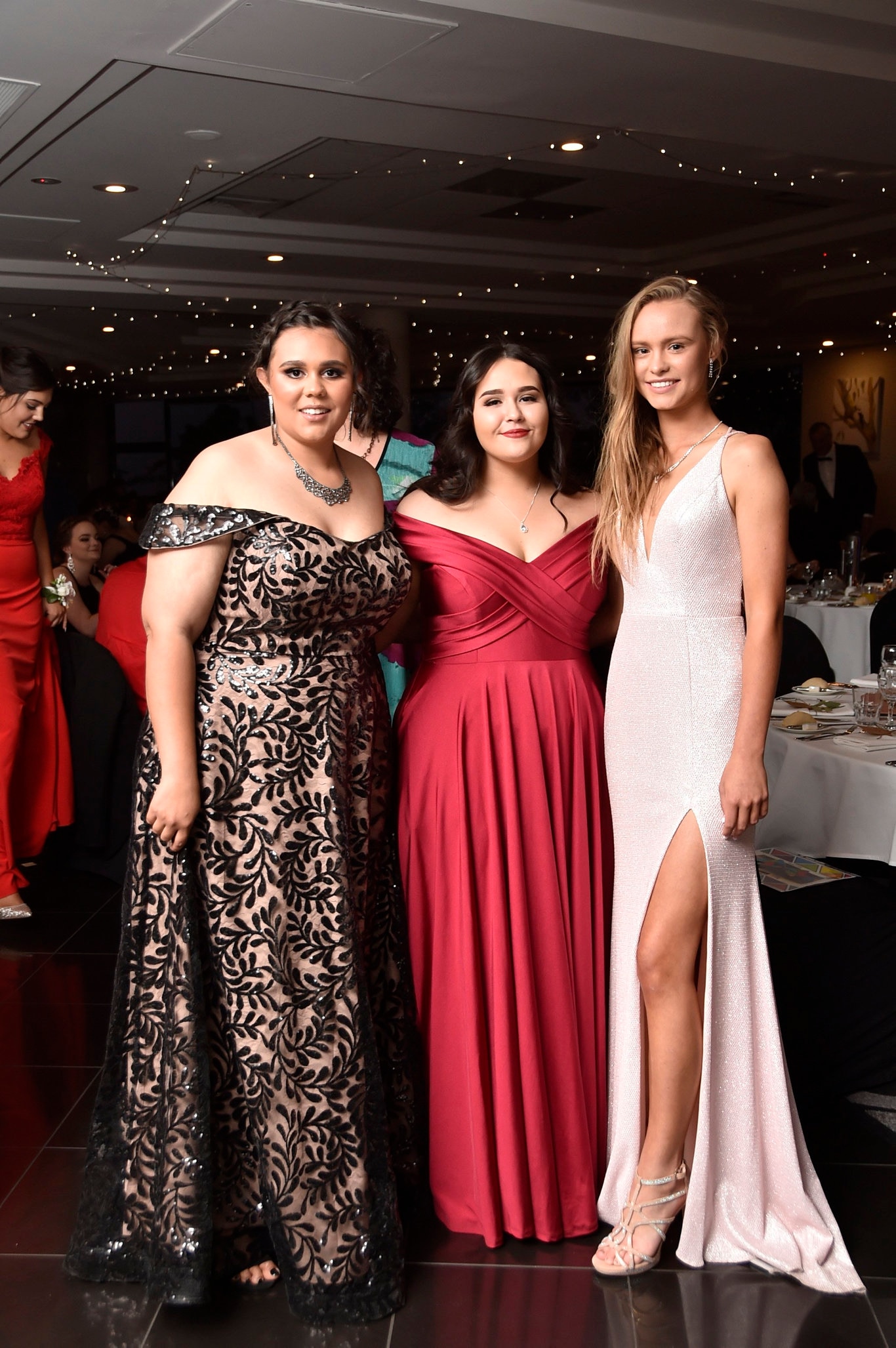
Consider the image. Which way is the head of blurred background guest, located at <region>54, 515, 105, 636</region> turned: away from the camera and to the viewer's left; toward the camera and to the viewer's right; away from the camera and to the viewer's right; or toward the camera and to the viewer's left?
toward the camera and to the viewer's right

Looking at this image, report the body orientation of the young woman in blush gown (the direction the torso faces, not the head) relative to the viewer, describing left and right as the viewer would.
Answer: facing the viewer and to the left of the viewer

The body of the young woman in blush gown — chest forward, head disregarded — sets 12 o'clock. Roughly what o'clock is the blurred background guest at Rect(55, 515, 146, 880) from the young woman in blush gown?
The blurred background guest is roughly at 3 o'clock from the young woman in blush gown.

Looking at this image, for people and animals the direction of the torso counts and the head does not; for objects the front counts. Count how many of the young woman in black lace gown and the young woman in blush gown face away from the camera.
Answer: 0

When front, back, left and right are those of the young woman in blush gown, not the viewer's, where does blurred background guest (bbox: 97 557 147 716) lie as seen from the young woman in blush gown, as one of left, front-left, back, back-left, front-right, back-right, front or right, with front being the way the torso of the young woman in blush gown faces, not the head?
right

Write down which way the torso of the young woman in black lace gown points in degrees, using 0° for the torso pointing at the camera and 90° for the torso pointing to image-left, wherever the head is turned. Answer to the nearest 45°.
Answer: approximately 315°

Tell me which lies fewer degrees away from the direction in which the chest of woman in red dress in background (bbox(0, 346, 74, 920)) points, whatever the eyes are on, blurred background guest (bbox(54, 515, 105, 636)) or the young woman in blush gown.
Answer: the young woman in blush gown

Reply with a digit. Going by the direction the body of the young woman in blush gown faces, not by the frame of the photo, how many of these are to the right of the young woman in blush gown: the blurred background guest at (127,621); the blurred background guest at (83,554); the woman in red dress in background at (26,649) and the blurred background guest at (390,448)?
4

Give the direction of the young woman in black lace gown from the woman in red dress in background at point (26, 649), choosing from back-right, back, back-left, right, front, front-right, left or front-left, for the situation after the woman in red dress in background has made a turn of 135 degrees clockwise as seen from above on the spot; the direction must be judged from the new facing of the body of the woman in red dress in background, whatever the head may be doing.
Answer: left

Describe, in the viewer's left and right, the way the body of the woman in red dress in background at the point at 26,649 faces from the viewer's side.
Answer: facing the viewer and to the right of the viewer
